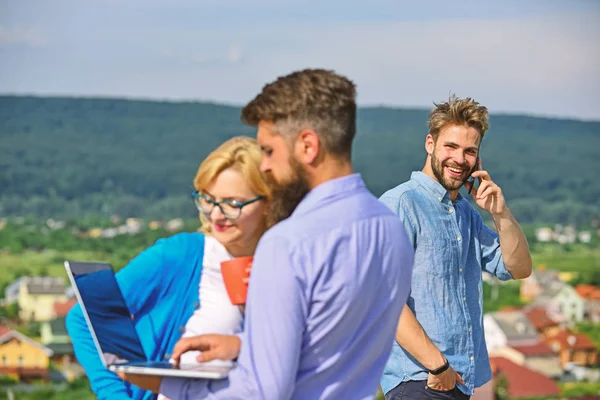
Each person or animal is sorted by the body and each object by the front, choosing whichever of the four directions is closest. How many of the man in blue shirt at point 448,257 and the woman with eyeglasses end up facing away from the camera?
0

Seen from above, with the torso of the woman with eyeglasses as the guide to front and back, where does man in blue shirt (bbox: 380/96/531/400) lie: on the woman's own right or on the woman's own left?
on the woman's own left

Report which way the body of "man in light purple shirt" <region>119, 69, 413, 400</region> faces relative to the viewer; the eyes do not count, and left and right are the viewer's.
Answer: facing away from the viewer and to the left of the viewer

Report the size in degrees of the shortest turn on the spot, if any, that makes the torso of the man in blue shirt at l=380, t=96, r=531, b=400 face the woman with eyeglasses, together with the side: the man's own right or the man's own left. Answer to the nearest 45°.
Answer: approximately 90° to the man's own right

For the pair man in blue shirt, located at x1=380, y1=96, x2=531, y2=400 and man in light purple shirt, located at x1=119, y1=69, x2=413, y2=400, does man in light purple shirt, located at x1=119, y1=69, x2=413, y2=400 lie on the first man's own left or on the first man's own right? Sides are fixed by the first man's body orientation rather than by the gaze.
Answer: on the first man's own right

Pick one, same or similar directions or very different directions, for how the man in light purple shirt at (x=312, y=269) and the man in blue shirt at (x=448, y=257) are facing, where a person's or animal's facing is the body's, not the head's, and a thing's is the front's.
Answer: very different directions

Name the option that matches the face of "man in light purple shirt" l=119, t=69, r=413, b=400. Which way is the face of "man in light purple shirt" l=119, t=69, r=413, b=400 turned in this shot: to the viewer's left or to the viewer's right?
to the viewer's left

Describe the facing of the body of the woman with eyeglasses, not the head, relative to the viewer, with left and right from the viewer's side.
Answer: facing the viewer and to the right of the viewer
